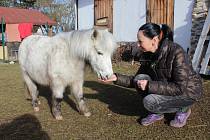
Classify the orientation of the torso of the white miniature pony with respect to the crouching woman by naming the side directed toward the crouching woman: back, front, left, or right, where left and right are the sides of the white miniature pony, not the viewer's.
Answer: front

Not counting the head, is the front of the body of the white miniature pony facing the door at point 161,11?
no

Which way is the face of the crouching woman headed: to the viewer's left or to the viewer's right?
to the viewer's left

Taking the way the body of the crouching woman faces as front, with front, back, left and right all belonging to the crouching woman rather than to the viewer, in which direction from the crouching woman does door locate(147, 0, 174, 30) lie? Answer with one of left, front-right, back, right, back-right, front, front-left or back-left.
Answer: right

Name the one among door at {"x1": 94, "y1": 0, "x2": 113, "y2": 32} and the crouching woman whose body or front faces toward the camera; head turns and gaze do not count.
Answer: the door

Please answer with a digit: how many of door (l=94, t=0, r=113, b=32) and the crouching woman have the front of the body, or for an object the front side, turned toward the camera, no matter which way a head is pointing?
1

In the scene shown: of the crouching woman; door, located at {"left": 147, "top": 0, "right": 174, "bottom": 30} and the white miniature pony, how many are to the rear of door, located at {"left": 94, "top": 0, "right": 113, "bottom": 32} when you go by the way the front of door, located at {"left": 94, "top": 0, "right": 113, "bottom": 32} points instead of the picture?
0

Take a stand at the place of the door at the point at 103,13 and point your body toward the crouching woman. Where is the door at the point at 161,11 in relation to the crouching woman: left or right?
left

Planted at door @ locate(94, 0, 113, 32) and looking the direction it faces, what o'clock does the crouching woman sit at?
The crouching woman is roughly at 12 o'clock from the door.

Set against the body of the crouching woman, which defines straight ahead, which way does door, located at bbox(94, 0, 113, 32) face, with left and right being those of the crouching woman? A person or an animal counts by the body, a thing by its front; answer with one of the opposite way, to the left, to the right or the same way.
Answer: to the left

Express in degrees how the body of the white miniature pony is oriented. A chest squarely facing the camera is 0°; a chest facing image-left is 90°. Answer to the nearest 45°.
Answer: approximately 315°

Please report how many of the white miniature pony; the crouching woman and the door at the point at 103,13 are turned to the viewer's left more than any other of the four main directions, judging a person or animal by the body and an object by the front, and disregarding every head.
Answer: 1

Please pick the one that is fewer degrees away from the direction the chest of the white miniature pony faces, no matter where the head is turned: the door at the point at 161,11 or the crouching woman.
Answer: the crouching woman

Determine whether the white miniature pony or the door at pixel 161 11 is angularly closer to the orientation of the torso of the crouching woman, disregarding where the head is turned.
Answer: the white miniature pony

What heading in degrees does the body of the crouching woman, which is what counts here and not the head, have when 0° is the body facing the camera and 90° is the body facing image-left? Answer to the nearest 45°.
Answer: approximately 90°

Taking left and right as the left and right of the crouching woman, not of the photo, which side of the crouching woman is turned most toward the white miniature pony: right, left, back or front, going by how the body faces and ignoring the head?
front

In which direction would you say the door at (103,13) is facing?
toward the camera
